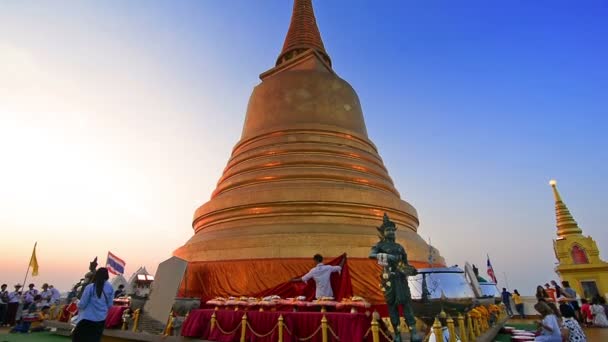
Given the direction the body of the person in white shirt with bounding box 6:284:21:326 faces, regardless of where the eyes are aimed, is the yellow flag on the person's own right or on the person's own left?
on the person's own left

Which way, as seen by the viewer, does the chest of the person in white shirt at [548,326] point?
to the viewer's left

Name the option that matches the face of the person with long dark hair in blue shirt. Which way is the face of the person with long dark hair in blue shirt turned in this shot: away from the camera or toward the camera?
away from the camera

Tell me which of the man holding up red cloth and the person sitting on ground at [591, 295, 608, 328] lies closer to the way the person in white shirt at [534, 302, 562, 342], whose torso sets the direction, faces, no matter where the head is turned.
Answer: the man holding up red cloth
